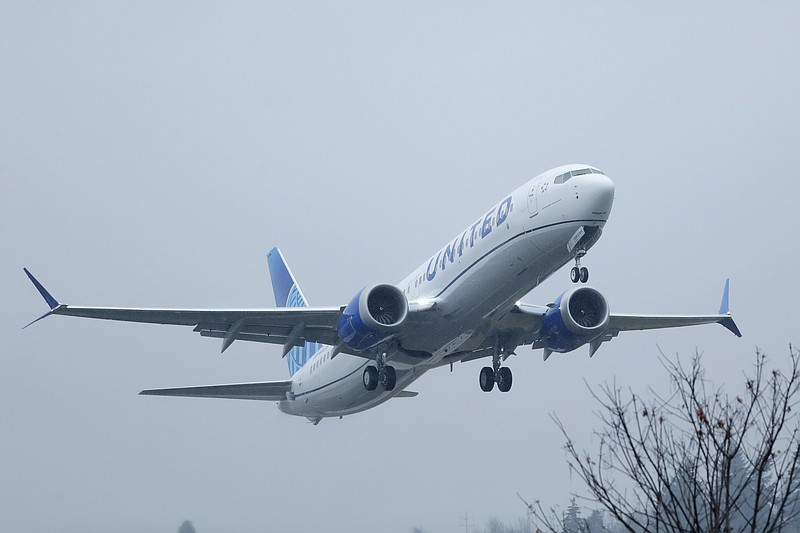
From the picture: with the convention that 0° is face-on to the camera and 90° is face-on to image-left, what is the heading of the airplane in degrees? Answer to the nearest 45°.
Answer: approximately 315°
